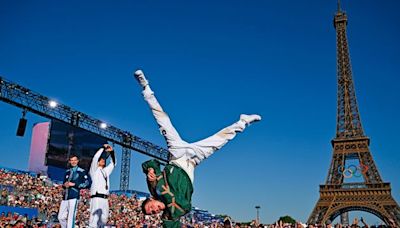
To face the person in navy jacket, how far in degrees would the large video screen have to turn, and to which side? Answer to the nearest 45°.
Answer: approximately 45° to its right

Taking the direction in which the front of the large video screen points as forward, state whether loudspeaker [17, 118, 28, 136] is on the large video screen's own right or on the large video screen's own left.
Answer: on the large video screen's own right

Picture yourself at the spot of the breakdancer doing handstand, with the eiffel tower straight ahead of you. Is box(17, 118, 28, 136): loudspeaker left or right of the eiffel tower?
left

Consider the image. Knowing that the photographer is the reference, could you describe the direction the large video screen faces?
facing the viewer and to the right of the viewer

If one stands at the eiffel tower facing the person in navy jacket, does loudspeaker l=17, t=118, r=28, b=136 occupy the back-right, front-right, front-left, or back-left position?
front-right
